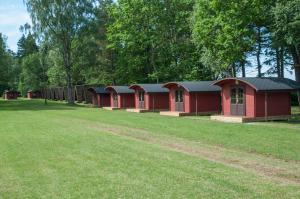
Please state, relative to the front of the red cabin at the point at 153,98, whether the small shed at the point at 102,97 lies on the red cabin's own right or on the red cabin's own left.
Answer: on the red cabin's own right

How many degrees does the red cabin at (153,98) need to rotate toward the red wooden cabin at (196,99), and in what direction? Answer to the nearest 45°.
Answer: approximately 90° to its left

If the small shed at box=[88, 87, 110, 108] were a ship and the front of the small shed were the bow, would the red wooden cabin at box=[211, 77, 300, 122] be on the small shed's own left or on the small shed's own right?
on the small shed's own left

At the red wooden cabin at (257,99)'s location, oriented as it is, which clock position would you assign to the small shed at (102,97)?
The small shed is roughly at 3 o'clock from the red wooden cabin.

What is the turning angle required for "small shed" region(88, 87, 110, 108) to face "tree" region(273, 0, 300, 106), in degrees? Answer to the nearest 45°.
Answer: approximately 90° to its left

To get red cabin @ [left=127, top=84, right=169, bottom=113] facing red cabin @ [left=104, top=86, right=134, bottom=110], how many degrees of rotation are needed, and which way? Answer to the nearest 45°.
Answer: approximately 90° to its right

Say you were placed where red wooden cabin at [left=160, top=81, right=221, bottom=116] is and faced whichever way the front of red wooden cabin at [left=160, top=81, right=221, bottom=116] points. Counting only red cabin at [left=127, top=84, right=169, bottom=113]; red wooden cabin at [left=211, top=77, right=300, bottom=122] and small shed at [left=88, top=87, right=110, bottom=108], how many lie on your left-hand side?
1

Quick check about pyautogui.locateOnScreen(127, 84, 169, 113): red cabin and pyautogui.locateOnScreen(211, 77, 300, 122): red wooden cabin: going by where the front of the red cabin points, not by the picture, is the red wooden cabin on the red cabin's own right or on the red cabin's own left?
on the red cabin's own left

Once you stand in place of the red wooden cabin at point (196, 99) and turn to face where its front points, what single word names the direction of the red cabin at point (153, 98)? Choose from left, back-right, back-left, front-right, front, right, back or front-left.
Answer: right

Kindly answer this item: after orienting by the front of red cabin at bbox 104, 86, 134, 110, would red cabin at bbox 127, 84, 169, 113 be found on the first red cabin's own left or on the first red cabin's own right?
on the first red cabin's own left
